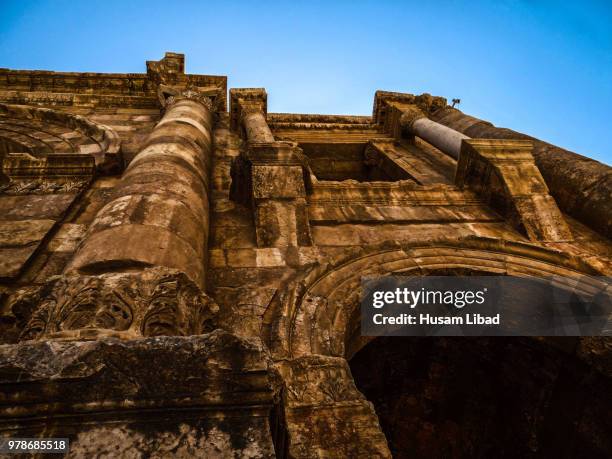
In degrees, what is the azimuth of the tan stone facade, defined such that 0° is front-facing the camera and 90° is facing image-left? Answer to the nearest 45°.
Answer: approximately 0°
